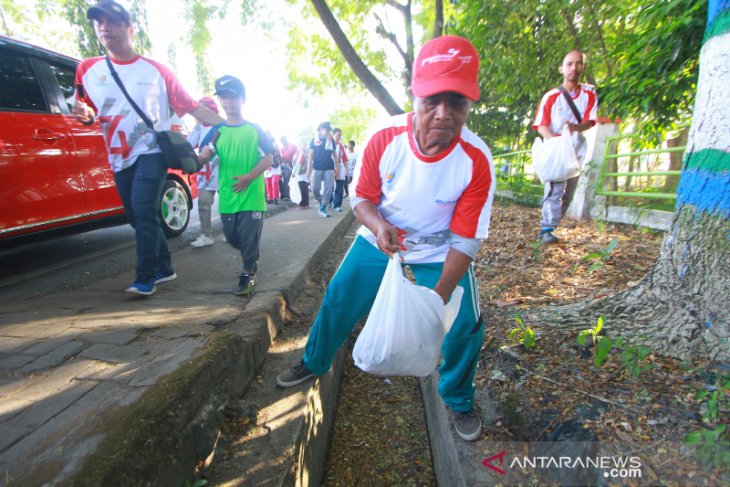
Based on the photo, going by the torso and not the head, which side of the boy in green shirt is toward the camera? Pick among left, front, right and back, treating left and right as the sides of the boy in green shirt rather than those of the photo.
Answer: front

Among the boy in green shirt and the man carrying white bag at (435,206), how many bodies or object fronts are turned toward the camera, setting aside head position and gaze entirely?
2

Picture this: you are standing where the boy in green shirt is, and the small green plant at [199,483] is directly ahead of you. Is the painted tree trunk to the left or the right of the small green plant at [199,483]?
left

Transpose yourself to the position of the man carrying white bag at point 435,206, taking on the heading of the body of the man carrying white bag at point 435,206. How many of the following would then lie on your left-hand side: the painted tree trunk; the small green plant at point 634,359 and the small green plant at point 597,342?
3

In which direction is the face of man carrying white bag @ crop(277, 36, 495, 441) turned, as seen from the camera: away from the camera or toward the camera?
toward the camera

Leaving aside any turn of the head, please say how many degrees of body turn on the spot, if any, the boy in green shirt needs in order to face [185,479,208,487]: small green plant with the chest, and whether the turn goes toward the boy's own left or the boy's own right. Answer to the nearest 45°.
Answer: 0° — they already face it

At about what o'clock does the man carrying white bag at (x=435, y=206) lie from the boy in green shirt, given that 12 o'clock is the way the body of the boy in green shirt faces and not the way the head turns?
The man carrying white bag is roughly at 11 o'clock from the boy in green shirt.

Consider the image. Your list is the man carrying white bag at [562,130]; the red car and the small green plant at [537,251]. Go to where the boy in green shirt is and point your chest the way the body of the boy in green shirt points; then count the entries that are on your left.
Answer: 2

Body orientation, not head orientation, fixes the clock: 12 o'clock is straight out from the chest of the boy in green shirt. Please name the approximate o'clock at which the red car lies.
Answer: The red car is roughly at 4 o'clock from the boy in green shirt.

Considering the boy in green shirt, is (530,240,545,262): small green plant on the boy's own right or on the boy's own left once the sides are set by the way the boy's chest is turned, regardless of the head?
on the boy's own left

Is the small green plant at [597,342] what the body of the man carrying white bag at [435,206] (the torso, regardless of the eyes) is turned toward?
no

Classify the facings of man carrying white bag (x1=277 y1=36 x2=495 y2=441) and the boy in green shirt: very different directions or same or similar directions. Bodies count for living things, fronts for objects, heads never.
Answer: same or similar directions

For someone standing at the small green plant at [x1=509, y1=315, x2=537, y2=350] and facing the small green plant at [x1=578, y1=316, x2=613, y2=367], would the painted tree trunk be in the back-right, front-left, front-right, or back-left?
front-left

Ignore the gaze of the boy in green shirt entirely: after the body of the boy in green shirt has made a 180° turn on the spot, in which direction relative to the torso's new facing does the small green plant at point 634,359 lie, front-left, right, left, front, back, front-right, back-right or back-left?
back-right
